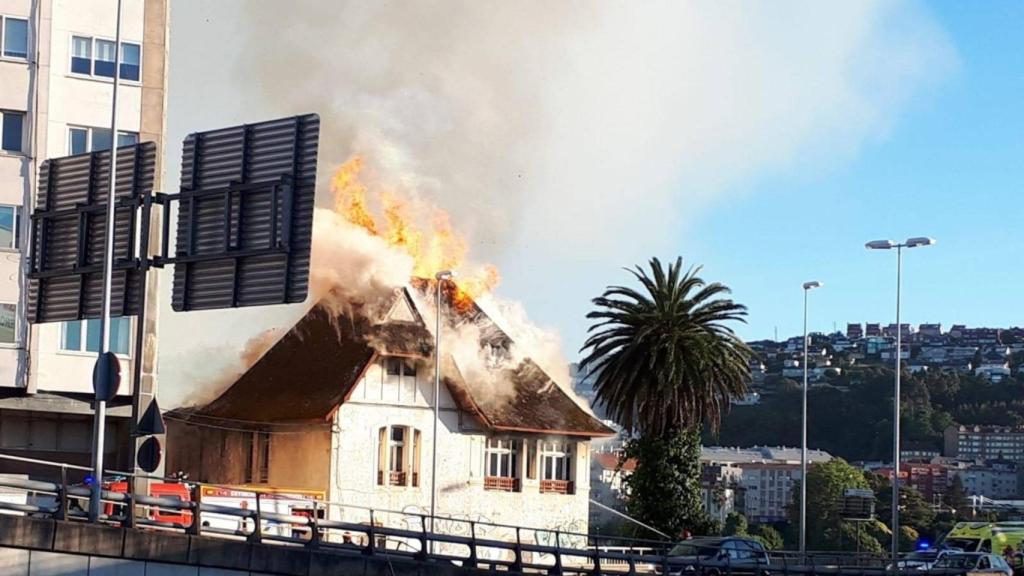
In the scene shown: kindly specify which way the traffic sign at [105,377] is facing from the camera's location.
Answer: facing away from the viewer and to the right of the viewer

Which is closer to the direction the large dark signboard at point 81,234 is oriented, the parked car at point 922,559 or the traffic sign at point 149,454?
the parked car

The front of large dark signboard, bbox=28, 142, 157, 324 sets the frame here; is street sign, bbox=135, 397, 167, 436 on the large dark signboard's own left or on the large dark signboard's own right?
on the large dark signboard's own right

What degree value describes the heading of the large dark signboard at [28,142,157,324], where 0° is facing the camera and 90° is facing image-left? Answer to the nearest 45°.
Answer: approximately 225°

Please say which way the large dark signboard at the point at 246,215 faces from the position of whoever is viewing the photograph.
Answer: facing away from the viewer and to the right of the viewer

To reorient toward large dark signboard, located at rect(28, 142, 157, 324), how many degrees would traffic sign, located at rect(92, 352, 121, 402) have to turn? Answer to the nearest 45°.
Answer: approximately 45° to its left
